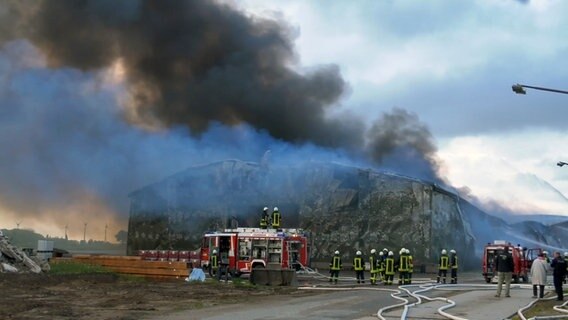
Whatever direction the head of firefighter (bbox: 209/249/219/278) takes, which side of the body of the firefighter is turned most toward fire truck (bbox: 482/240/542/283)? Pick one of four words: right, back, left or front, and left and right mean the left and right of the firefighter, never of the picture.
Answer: right

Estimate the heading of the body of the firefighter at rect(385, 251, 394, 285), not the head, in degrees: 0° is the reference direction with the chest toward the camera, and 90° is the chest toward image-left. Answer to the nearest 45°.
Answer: approximately 180°

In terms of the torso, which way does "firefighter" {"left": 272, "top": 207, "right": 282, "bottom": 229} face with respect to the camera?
away from the camera

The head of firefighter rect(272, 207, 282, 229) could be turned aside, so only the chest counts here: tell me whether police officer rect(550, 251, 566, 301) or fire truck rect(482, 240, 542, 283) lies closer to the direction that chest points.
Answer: the fire truck

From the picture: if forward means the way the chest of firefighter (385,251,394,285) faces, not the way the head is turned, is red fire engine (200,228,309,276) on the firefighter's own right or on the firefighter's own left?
on the firefighter's own left

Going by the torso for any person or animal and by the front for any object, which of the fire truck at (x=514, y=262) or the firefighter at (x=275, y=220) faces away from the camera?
the firefighter

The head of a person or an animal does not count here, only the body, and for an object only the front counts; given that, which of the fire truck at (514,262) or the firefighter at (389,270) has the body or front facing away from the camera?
the firefighter

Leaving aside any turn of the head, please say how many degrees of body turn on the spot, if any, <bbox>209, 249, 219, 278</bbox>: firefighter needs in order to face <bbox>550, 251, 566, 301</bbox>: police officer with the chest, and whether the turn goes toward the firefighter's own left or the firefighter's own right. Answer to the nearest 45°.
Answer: approximately 135° to the firefighter's own right

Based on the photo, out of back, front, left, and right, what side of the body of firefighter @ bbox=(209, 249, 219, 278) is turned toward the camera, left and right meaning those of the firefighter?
back

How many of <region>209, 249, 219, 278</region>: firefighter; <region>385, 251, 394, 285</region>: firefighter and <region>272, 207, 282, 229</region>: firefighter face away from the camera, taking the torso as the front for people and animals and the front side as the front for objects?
3

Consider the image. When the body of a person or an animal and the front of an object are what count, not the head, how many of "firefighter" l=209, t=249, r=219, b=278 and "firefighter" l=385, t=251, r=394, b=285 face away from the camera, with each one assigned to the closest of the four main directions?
2

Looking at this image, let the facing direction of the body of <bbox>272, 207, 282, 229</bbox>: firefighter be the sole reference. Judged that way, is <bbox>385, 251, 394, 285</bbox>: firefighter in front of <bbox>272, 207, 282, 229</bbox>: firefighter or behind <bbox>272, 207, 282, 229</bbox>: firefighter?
behind

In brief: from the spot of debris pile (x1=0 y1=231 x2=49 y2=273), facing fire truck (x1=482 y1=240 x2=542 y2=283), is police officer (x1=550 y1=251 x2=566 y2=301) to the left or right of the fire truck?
right

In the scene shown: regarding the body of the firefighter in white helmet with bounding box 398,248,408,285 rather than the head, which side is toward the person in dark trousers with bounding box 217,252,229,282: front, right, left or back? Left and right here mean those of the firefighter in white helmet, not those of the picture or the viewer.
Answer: left
